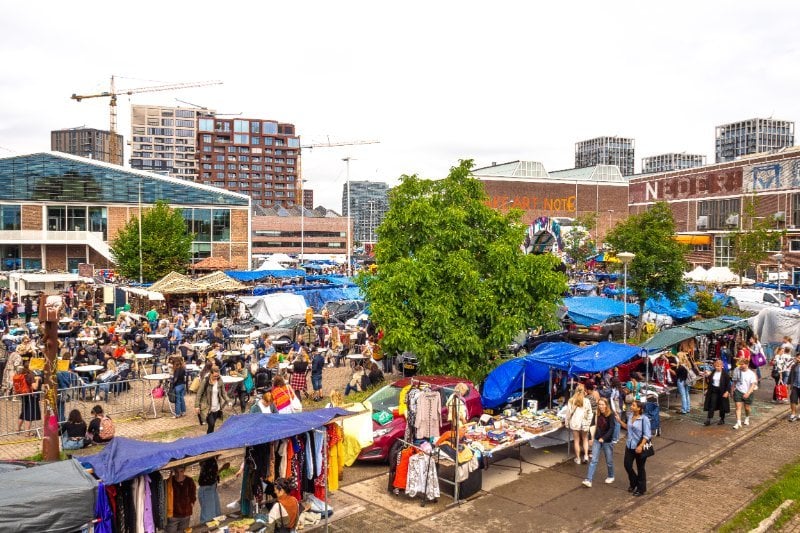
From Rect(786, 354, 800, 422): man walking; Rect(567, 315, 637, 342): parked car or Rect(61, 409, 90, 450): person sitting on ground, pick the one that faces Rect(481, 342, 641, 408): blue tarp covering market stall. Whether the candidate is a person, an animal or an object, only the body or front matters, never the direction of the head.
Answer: the man walking

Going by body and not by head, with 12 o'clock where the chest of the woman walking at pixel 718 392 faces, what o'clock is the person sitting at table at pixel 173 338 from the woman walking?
The person sitting at table is roughly at 3 o'clock from the woman walking.

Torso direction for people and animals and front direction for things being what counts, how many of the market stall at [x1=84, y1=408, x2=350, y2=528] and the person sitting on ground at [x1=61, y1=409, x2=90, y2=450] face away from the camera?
1

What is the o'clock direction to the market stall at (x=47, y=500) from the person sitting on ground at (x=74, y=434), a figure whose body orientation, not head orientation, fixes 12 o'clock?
The market stall is roughly at 6 o'clock from the person sitting on ground.

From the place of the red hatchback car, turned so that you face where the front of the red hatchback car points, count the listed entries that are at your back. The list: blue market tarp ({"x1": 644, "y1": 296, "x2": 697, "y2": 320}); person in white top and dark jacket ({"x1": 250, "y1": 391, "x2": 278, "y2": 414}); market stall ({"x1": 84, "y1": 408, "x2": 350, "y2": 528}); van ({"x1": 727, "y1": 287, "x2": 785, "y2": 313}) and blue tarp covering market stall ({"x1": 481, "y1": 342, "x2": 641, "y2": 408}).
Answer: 3
